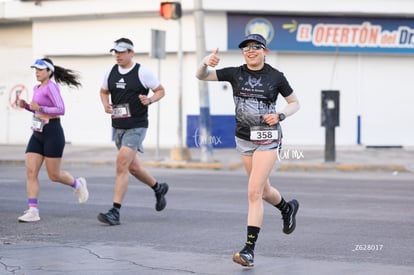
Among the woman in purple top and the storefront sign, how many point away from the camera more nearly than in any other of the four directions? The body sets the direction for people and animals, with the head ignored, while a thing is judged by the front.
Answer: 0

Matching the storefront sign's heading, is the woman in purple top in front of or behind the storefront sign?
in front

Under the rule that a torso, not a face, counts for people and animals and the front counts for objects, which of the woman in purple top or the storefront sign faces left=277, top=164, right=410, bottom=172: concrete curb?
the storefront sign

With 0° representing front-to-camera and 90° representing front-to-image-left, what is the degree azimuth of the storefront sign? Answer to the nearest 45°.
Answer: approximately 0°

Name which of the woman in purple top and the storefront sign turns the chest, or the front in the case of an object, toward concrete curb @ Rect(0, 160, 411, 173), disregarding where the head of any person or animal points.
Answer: the storefront sign

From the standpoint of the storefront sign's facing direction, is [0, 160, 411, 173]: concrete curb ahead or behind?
ahead
